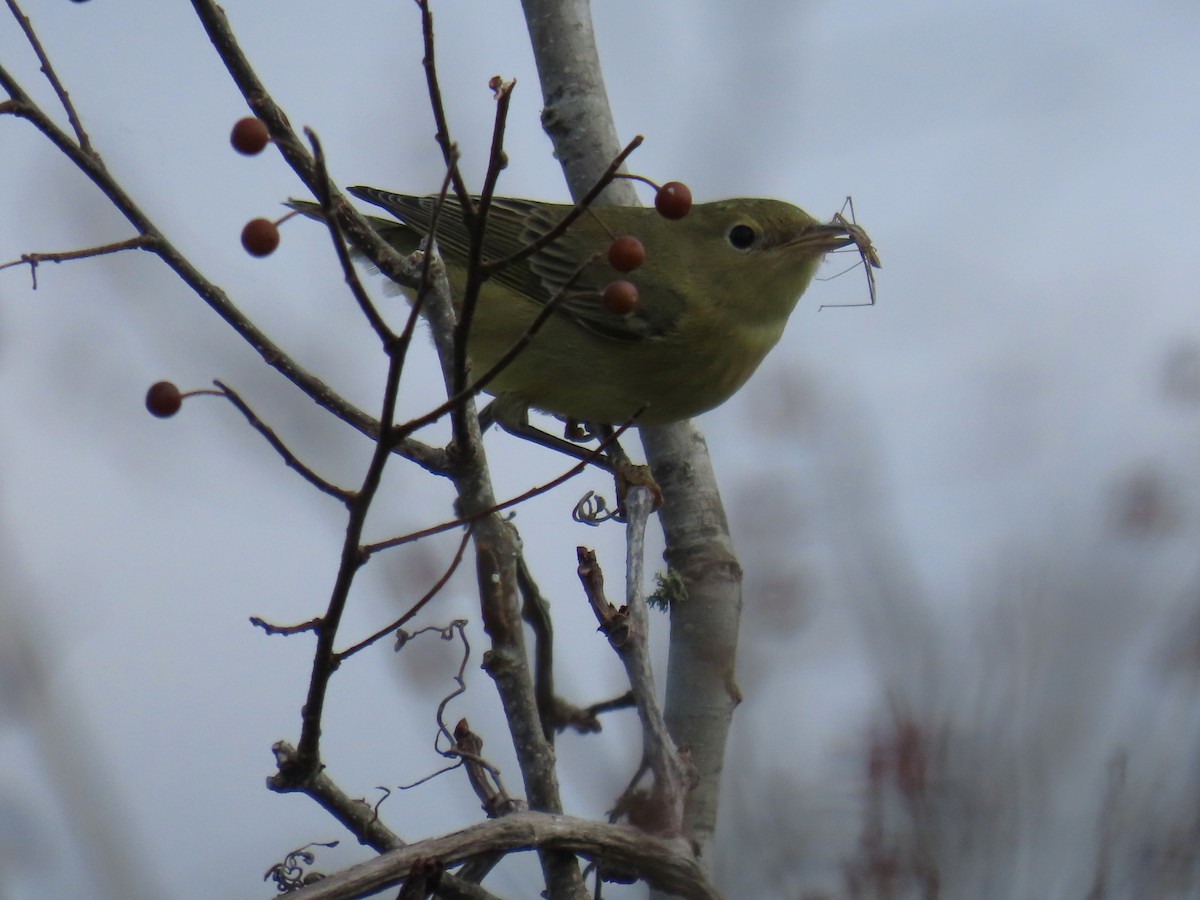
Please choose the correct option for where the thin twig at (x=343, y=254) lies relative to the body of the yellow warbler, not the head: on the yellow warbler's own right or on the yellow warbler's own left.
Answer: on the yellow warbler's own right

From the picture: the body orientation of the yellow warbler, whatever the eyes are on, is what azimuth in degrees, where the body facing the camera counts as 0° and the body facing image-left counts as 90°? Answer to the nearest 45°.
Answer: approximately 270°

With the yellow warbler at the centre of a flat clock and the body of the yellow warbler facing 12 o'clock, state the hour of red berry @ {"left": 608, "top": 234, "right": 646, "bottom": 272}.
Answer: The red berry is roughly at 3 o'clock from the yellow warbler.

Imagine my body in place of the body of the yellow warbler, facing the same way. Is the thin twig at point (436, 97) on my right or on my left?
on my right
